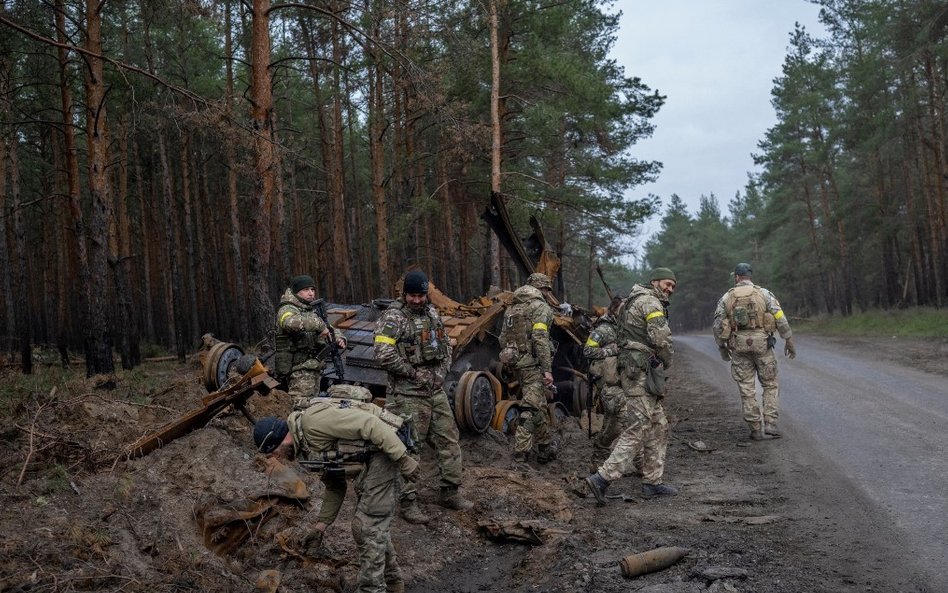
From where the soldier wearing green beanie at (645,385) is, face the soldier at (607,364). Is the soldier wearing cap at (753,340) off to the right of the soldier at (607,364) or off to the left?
right

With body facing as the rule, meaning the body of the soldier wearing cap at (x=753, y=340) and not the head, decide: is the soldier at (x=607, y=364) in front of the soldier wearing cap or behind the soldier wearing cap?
behind

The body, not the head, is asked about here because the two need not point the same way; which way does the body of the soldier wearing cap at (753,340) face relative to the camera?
away from the camera

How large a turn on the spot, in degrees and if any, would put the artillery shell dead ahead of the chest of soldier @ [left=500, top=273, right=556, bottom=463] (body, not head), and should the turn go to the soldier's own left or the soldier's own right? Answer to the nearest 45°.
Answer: approximately 135° to the soldier's own right

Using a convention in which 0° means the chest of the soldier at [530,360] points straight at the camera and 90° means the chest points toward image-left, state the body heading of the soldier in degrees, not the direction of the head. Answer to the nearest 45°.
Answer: approximately 225°

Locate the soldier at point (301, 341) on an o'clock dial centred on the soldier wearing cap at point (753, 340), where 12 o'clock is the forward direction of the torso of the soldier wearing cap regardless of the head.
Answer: The soldier is roughly at 8 o'clock from the soldier wearing cap.
